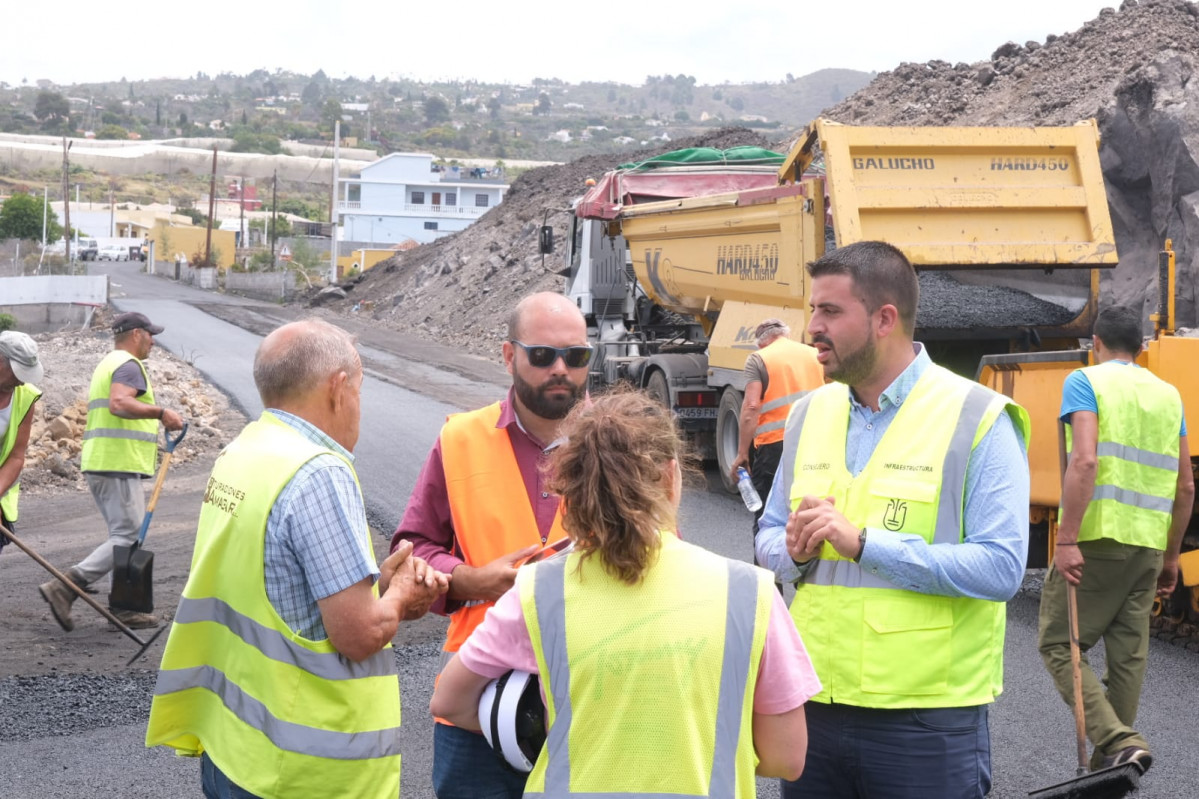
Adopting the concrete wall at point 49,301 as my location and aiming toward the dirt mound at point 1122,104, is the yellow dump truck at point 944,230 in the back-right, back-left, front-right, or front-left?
front-right

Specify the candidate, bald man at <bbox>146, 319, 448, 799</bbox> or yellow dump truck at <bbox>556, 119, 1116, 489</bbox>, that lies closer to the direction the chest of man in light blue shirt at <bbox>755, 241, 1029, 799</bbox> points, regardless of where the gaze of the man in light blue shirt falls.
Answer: the bald man

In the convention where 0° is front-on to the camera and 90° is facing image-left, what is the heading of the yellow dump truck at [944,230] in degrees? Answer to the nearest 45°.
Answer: approximately 135°

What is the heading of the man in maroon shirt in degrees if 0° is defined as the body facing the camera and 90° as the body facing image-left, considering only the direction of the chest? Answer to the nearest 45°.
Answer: approximately 315°

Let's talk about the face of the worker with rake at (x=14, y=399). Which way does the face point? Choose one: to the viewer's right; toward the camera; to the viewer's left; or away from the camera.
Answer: to the viewer's right

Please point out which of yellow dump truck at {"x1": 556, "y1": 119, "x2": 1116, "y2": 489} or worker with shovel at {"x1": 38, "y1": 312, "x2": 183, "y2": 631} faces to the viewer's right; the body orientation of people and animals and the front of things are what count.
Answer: the worker with shovel

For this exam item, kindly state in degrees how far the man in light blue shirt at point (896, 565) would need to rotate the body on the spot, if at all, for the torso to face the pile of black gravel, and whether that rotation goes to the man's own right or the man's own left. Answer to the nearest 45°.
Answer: approximately 135° to the man's own right

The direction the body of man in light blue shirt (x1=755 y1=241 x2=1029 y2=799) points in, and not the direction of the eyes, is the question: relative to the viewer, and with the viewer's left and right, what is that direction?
facing the viewer and to the left of the viewer

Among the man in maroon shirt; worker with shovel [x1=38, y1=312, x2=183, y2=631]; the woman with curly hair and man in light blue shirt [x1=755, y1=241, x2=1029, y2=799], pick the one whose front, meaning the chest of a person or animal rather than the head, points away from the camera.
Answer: the woman with curly hair

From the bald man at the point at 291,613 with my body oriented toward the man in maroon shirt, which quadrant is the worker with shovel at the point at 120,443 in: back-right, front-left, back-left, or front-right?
front-left

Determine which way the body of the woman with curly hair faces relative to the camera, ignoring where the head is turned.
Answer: away from the camera

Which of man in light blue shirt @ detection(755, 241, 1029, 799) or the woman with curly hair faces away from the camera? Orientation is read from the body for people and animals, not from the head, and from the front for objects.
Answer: the woman with curly hair

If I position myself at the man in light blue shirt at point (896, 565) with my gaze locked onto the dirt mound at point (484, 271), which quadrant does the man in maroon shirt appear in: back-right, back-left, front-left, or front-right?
front-left

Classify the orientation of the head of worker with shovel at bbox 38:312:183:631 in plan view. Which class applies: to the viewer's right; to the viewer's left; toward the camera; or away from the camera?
to the viewer's right
